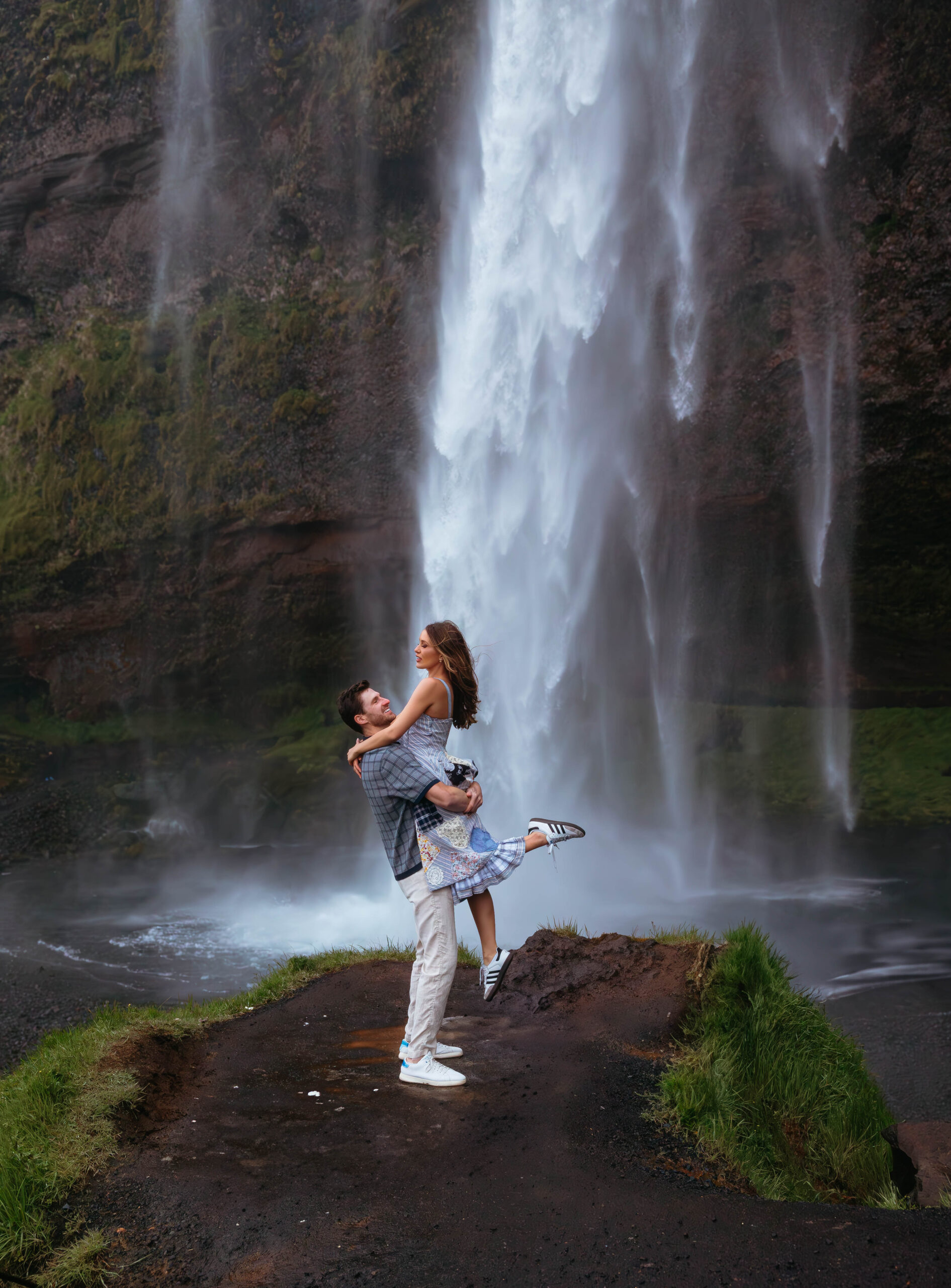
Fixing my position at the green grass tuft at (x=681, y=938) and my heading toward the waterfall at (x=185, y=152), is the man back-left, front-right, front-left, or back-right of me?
back-left

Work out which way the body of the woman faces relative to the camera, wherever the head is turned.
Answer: to the viewer's left

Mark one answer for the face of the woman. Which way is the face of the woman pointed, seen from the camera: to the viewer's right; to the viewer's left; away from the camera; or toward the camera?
to the viewer's left

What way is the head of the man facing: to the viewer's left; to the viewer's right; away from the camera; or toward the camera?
to the viewer's right

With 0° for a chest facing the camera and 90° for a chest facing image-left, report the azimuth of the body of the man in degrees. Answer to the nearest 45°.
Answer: approximately 270°

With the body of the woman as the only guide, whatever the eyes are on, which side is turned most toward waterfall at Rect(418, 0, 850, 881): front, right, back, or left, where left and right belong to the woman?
right

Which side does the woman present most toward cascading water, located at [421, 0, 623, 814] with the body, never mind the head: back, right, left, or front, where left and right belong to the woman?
right

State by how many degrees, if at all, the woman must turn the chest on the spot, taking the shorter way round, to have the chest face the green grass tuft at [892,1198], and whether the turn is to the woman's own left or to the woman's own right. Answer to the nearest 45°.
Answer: approximately 180°
